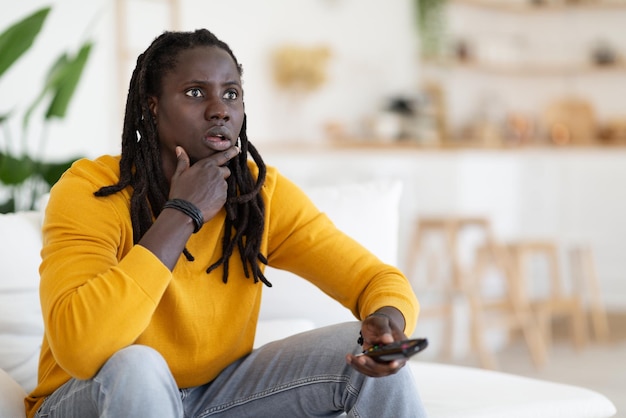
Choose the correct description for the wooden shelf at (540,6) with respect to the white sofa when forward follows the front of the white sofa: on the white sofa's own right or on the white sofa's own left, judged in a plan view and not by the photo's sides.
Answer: on the white sofa's own left

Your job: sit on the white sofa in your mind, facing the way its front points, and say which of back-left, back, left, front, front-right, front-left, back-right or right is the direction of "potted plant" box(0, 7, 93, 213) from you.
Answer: back

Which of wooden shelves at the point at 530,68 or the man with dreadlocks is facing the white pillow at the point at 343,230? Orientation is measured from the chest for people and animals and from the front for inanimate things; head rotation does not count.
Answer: the wooden shelves

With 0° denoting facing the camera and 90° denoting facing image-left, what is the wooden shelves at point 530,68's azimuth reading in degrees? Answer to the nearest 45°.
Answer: approximately 0°

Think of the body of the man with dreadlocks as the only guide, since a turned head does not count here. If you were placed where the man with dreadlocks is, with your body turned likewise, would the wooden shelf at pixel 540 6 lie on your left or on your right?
on your left

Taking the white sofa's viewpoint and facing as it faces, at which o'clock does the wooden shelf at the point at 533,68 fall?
The wooden shelf is roughly at 8 o'clock from the white sofa.

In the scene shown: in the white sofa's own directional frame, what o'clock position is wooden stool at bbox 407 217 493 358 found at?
The wooden stool is roughly at 8 o'clock from the white sofa.

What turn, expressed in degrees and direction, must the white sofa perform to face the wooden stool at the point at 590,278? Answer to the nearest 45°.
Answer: approximately 90° to its left

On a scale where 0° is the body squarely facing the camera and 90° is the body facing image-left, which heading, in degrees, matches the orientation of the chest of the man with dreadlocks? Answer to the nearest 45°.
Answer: approximately 315°
